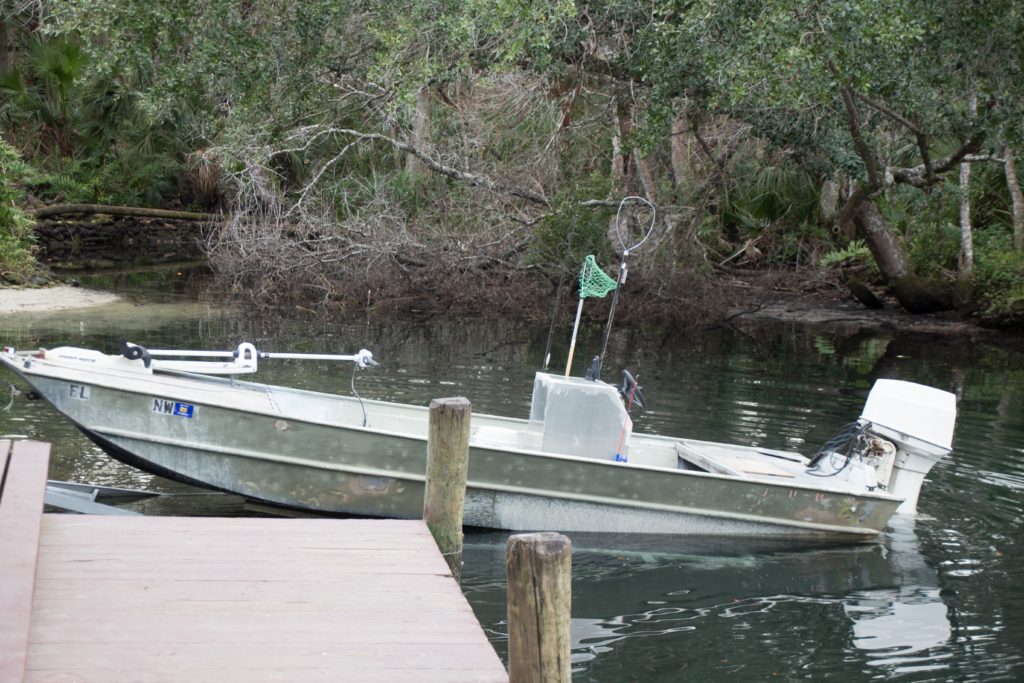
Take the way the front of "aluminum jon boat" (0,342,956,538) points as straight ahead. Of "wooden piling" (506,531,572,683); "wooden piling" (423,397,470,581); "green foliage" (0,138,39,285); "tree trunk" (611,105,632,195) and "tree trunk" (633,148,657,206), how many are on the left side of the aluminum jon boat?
2

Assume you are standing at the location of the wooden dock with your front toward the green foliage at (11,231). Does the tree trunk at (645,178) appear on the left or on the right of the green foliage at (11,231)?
right

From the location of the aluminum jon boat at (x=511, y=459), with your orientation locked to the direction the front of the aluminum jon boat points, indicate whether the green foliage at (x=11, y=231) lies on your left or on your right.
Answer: on your right

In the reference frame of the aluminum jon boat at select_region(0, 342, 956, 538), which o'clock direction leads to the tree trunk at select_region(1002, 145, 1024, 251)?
The tree trunk is roughly at 4 o'clock from the aluminum jon boat.

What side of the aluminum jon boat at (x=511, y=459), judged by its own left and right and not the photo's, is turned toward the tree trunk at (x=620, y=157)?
right

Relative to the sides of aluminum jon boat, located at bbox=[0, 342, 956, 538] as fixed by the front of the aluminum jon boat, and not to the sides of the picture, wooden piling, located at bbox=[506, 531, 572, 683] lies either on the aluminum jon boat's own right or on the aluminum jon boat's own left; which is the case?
on the aluminum jon boat's own left

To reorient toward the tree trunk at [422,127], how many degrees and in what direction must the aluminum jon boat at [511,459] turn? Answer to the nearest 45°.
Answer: approximately 90° to its right

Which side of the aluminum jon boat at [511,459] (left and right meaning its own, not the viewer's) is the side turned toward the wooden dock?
left

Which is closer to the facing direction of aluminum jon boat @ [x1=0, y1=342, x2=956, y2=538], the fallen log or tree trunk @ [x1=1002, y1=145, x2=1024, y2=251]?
the fallen log

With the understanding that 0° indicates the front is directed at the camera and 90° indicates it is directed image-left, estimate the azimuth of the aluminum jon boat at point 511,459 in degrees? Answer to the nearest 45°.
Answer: approximately 90°

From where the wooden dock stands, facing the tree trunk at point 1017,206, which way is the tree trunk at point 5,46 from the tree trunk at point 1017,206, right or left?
left
